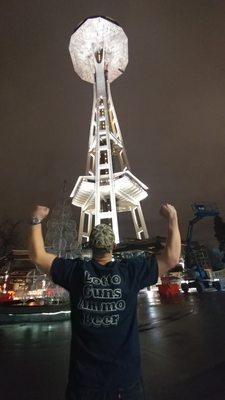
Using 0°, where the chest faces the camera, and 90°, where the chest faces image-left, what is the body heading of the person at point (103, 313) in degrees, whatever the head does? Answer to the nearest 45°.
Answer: approximately 180°
